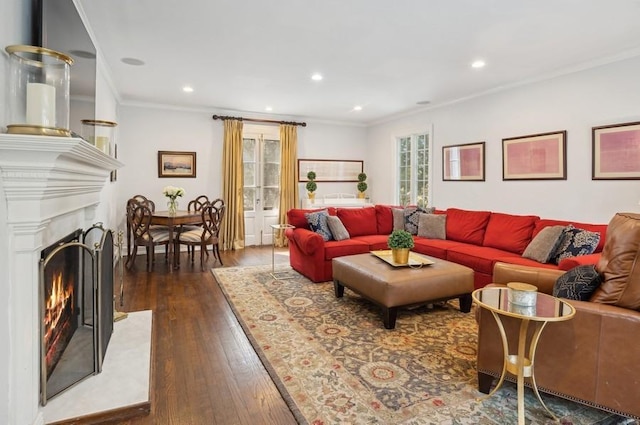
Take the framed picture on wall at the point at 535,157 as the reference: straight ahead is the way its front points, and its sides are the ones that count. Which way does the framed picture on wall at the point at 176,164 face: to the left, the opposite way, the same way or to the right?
to the left

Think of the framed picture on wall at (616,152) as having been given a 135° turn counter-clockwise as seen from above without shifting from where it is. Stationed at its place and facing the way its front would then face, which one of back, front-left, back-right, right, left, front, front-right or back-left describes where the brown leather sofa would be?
right

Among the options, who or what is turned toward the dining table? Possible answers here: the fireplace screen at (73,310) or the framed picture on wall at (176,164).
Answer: the framed picture on wall

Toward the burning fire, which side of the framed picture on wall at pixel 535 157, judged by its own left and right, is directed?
front

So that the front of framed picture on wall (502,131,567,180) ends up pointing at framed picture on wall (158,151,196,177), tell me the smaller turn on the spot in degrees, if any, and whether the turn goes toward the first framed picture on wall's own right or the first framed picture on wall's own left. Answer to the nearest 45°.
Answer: approximately 45° to the first framed picture on wall's own right

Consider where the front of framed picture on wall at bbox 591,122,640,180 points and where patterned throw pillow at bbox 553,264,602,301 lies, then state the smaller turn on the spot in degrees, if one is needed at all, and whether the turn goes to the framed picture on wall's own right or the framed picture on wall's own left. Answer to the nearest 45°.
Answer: approximately 45° to the framed picture on wall's own left

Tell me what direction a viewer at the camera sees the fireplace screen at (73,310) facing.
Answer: facing the viewer and to the right of the viewer

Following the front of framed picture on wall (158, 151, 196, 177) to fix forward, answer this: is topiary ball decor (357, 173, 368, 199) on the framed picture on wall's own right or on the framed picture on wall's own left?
on the framed picture on wall's own left

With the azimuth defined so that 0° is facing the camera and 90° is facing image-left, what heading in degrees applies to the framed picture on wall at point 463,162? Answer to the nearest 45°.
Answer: approximately 45°

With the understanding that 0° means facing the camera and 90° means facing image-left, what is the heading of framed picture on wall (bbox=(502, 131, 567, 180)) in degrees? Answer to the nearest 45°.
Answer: approximately 45°

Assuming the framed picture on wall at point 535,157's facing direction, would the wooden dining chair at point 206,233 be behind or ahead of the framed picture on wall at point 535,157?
ahead

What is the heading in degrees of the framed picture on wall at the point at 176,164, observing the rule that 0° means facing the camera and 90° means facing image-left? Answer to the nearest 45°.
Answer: approximately 0°

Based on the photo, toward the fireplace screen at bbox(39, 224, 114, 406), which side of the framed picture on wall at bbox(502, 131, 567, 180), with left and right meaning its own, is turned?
front
